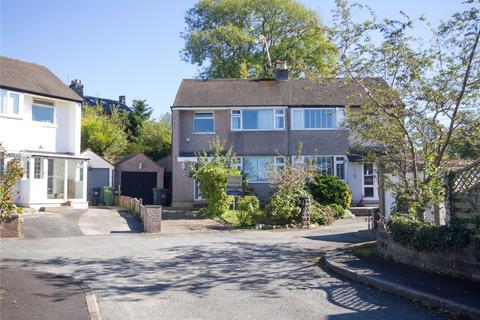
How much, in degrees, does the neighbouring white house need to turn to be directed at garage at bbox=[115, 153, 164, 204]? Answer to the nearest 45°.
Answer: approximately 135° to its left

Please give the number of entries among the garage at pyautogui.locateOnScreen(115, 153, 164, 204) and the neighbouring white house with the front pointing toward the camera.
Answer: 2

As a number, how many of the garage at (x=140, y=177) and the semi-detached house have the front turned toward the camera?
2

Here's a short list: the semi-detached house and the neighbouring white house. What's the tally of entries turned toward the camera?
2

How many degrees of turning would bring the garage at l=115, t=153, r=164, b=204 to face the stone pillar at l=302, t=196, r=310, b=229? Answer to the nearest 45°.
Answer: approximately 45° to its left

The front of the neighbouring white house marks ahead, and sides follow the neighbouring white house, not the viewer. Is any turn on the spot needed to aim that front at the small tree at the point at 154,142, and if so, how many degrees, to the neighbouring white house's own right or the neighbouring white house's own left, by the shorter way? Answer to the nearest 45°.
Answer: approximately 135° to the neighbouring white house's own left

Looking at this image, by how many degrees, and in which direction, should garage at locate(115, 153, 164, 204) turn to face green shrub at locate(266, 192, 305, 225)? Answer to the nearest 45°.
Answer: approximately 45° to its left

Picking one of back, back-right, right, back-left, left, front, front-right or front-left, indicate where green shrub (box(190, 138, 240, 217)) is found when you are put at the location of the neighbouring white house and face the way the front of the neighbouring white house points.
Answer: front-left

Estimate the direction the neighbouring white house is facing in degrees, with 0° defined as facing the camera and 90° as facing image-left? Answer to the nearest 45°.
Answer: approximately 0°

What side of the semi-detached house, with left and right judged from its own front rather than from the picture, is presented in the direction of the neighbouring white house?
right

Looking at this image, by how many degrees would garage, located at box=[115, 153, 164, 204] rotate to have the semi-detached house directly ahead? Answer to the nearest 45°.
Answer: approximately 45° to its left
